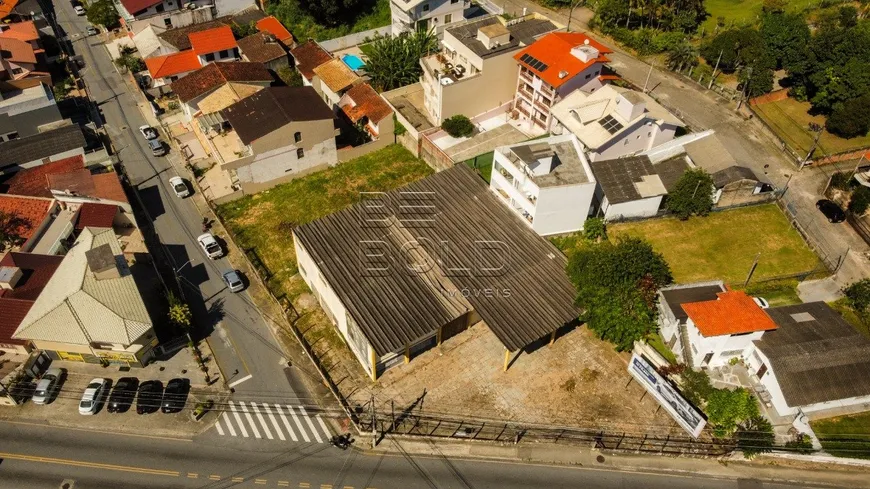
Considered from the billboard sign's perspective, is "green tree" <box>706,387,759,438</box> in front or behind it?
behind

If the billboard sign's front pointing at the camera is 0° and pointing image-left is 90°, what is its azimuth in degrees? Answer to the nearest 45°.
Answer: approximately 45°

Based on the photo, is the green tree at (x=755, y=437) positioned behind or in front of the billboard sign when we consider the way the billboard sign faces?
behind
